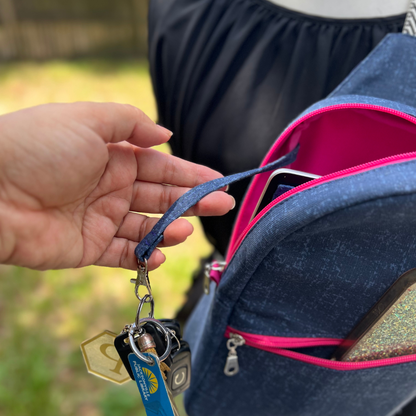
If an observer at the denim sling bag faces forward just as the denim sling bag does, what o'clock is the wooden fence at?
The wooden fence is roughly at 5 o'clock from the denim sling bag.

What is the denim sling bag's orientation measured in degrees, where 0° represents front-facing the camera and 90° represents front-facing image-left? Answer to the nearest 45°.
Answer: approximately 0°
